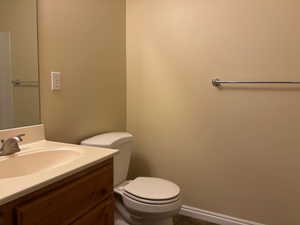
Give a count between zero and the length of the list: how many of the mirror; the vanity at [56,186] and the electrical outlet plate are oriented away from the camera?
0

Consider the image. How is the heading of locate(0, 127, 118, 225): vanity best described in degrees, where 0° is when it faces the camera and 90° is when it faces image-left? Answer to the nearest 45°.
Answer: approximately 315°

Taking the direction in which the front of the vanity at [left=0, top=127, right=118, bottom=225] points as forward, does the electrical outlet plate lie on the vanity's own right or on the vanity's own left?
on the vanity's own left

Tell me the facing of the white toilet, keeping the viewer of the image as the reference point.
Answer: facing the viewer and to the right of the viewer

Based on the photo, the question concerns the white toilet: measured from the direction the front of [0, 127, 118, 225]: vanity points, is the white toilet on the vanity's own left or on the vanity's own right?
on the vanity's own left

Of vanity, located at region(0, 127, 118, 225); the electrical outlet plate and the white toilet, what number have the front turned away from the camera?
0

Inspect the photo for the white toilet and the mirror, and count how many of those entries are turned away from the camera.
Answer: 0

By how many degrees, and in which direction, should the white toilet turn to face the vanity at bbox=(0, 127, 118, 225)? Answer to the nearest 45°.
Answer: approximately 90° to its right
